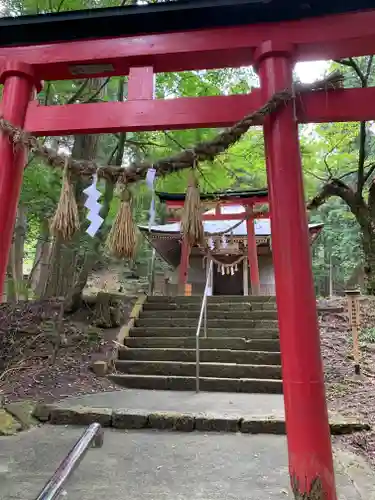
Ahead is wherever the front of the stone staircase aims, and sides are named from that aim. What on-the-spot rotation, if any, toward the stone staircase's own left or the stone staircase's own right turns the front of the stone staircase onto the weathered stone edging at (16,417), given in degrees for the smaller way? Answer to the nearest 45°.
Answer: approximately 45° to the stone staircase's own right

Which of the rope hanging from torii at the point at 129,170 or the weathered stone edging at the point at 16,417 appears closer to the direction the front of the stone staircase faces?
the rope hanging from torii

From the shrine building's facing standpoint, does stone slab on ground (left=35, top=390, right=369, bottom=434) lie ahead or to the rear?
ahead

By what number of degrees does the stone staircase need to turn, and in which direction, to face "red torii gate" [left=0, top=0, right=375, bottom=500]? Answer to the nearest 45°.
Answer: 0° — it already faces it

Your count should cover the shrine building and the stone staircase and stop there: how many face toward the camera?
2

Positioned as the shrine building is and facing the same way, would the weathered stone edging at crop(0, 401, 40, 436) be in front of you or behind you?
in front

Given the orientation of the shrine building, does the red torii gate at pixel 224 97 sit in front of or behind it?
in front

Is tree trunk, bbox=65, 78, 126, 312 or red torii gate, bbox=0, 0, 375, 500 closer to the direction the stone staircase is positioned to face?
the red torii gate

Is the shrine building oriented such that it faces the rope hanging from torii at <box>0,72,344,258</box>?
yes
